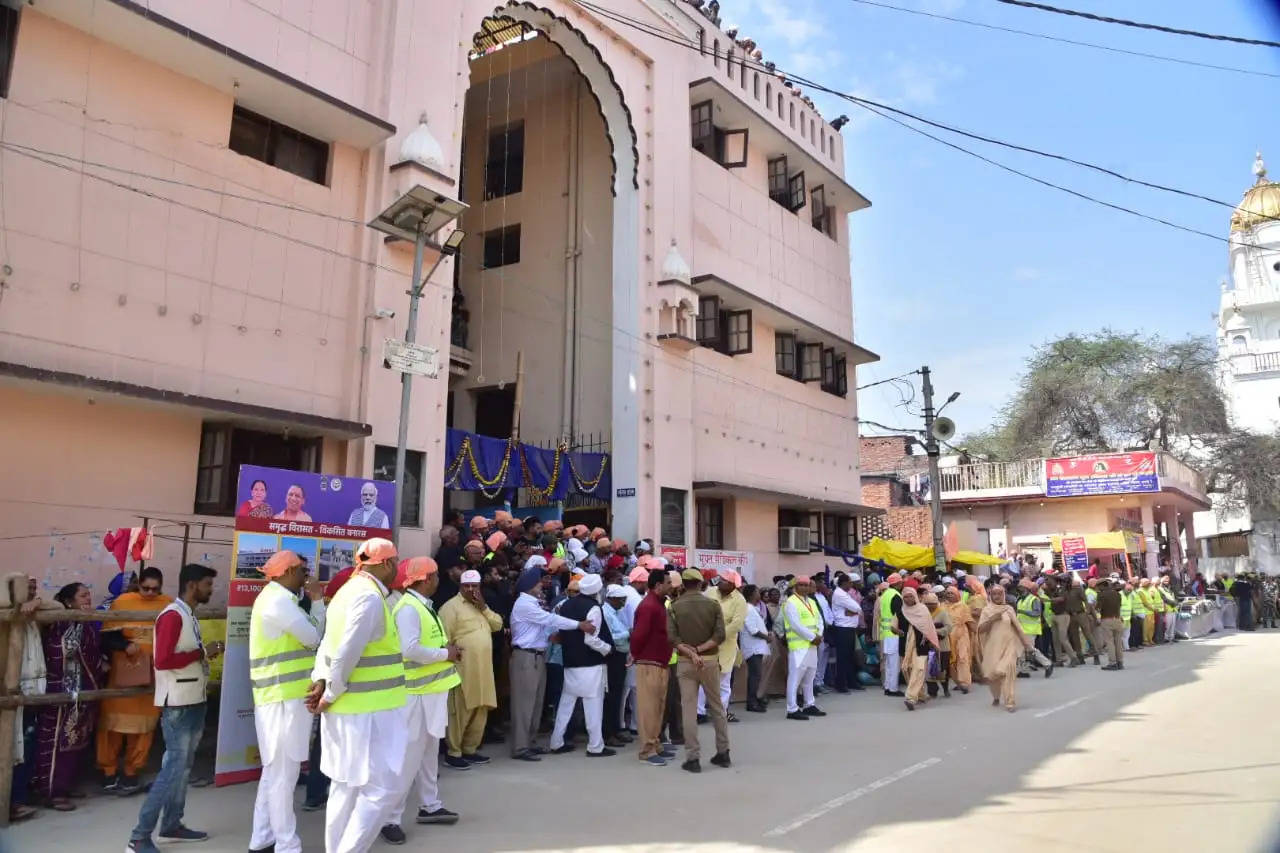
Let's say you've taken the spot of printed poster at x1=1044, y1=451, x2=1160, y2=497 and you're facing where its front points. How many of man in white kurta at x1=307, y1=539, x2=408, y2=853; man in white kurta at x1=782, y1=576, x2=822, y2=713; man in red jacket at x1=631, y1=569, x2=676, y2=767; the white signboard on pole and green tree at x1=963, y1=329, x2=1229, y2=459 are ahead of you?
4

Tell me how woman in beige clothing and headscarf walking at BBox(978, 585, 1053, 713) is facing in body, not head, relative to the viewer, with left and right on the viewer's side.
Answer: facing the viewer

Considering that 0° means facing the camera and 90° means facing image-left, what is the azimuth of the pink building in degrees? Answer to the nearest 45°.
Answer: approximately 315°

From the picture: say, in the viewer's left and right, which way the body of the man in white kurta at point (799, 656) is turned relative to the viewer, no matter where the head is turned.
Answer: facing the viewer and to the right of the viewer

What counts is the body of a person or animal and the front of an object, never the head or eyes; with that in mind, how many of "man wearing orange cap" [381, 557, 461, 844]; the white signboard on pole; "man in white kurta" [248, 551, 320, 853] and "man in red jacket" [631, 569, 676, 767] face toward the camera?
1

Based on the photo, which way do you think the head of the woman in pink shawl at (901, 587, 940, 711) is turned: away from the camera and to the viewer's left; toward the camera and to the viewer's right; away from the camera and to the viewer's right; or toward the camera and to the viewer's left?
toward the camera and to the viewer's left

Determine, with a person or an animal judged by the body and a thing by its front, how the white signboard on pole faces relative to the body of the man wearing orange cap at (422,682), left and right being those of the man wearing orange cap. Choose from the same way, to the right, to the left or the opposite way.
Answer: to the right

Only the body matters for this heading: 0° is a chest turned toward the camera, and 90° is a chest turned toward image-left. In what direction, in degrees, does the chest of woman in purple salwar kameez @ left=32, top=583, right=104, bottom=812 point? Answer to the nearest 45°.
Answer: approximately 315°

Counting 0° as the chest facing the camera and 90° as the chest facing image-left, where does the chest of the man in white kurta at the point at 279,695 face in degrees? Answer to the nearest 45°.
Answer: approximately 270°
